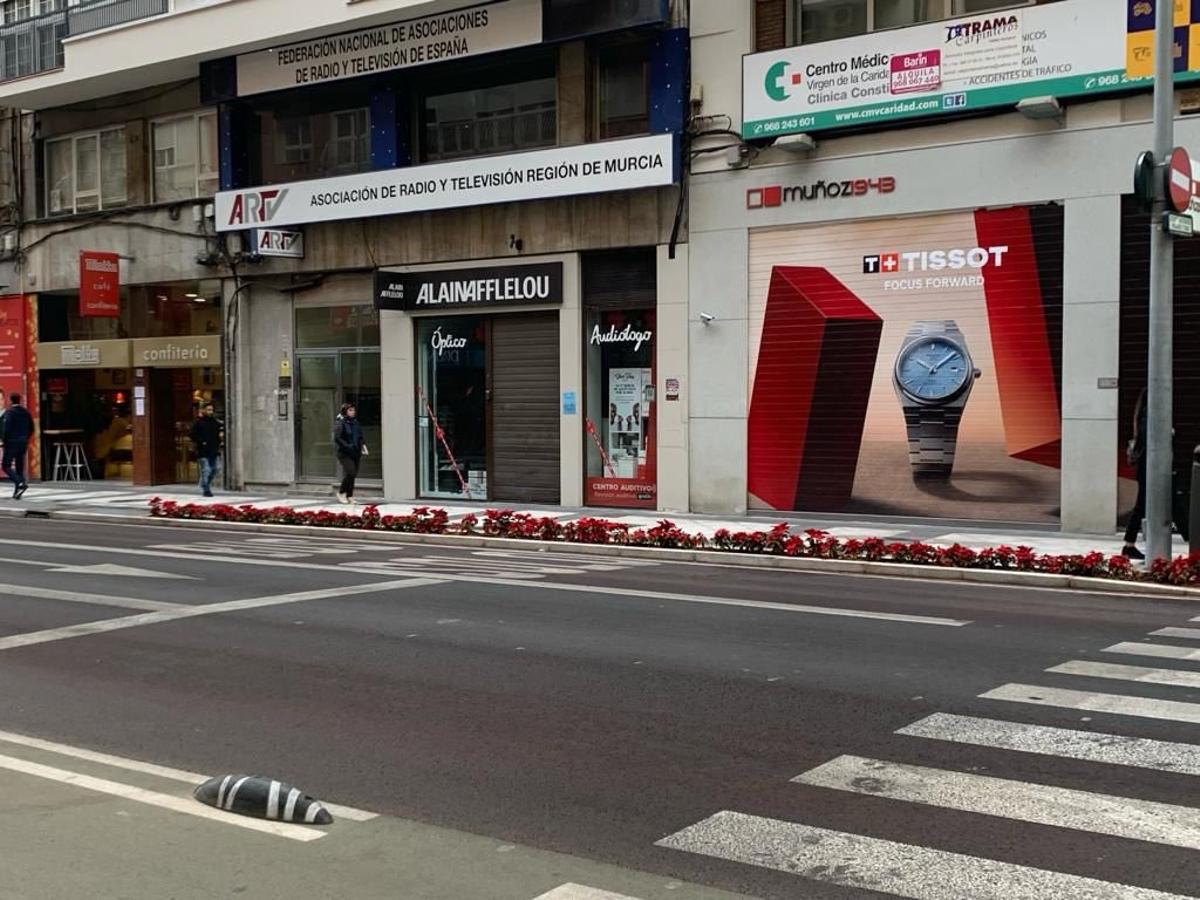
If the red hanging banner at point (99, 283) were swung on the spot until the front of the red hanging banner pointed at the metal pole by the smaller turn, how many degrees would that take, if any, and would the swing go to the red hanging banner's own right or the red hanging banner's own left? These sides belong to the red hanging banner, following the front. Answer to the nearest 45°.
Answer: approximately 45° to the red hanging banner's own left

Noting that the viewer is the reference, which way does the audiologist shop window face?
facing the viewer

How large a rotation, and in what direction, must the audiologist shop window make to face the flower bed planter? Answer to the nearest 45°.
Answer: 0° — it already faces it

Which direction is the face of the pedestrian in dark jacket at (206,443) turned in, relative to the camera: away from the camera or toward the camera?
toward the camera

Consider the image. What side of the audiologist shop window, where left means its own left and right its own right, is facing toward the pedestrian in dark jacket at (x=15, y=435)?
right

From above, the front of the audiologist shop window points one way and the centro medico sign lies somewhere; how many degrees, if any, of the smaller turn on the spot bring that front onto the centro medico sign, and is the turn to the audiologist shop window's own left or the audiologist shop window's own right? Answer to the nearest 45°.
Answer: approximately 45° to the audiologist shop window's own left

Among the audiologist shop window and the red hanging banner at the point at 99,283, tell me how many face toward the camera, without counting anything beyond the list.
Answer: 2

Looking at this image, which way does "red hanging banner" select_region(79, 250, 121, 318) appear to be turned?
toward the camera
